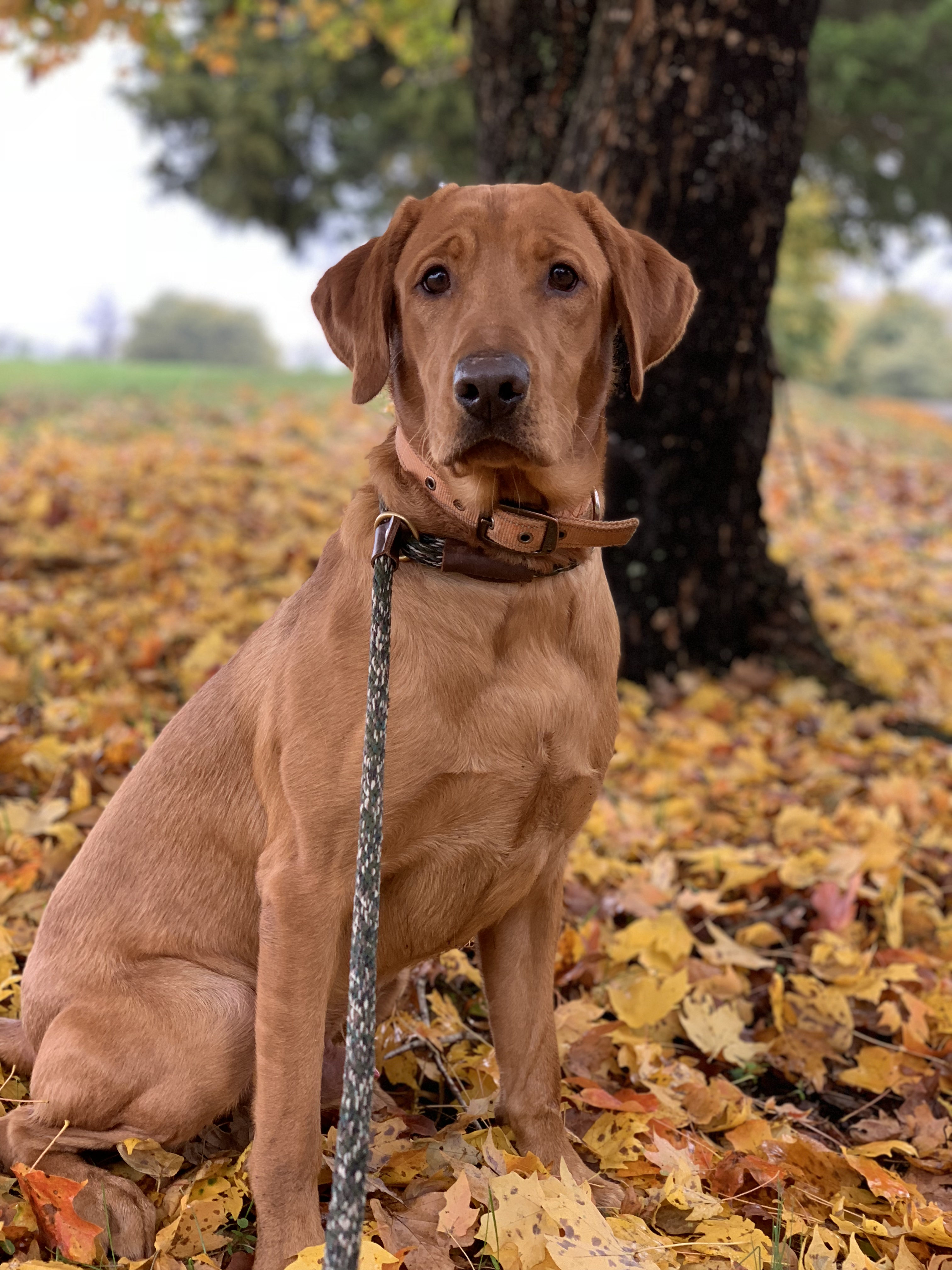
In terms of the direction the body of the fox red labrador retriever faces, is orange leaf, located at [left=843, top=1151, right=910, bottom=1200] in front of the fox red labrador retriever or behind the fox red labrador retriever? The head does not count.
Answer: in front

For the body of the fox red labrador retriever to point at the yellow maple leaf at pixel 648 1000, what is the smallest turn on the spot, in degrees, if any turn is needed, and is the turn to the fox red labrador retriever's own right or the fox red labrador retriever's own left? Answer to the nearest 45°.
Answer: approximately 90° to the fox red labrador retriever's own left

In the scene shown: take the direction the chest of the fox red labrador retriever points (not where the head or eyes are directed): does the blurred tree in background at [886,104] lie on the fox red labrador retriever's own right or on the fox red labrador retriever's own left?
on the fox red labrador retriever's own left

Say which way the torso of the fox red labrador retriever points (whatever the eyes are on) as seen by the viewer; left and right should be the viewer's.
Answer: facing the viewer and to the right of the viewer

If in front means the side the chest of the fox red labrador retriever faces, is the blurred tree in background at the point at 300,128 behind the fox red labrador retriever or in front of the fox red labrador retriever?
behind

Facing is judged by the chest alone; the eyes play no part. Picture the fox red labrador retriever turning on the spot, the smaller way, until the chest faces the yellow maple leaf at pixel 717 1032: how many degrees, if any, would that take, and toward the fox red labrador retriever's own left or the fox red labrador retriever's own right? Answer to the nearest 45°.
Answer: approximately 90° to the fox red labrador retriever's own left

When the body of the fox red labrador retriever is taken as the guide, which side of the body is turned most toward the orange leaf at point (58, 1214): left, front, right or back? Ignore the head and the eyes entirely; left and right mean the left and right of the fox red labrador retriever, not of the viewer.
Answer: right

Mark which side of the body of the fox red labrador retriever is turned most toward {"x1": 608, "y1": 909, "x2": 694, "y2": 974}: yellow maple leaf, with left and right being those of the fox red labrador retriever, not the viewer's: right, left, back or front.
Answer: left
